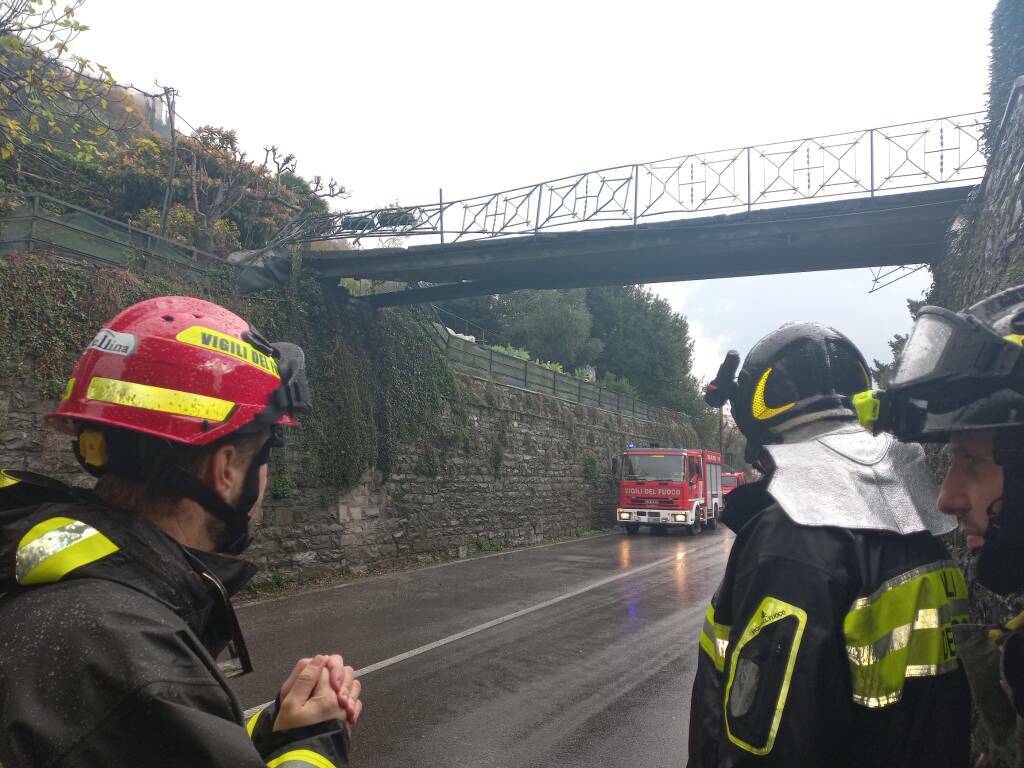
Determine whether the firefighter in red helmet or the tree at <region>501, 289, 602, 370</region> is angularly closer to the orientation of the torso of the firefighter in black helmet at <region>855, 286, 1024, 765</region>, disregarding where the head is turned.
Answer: the firefighter in red helmet

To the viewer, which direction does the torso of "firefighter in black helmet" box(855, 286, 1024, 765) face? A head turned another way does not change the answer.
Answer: to the viewer's left

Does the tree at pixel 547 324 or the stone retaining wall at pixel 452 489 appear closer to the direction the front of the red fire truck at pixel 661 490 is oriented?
the stone retaining wall

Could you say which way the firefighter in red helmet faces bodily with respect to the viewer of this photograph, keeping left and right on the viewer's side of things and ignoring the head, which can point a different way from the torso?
facing away from the viewer and to the right of the viewer

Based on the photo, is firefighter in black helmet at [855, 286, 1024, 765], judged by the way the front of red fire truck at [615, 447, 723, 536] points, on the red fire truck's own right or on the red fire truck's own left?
on the red fire truck's own left

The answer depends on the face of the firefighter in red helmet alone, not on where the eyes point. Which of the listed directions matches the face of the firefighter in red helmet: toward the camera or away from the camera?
away from the camera

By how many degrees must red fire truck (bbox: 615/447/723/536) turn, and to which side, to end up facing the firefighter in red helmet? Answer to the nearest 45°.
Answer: approximately 45° to its left

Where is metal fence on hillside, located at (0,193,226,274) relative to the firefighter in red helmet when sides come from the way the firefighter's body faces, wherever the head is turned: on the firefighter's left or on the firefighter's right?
on the firefighter's left

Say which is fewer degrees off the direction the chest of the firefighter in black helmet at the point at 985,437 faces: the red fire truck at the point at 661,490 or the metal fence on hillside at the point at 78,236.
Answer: the metal fence on hillside

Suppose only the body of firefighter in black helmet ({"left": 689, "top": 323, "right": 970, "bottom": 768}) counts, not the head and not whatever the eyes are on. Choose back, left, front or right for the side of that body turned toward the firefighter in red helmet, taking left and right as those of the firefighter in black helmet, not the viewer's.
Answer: left

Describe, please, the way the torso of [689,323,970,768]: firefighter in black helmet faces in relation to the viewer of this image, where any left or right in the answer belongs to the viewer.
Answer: facing away from the viewer and to the left of the viewer
